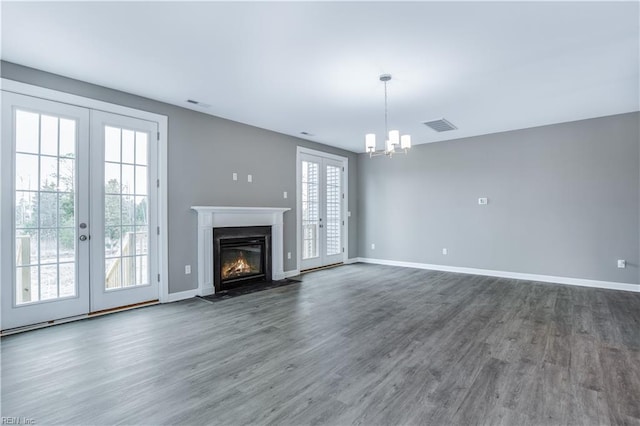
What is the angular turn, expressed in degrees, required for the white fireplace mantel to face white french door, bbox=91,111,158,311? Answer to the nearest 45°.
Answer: approximately 90° to its right

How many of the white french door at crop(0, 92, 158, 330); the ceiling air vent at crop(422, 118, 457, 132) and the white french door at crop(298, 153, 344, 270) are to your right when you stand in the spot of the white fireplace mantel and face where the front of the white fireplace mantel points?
1

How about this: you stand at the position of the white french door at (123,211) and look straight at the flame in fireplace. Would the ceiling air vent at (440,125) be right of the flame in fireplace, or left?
right

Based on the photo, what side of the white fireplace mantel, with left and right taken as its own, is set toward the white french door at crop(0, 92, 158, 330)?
right

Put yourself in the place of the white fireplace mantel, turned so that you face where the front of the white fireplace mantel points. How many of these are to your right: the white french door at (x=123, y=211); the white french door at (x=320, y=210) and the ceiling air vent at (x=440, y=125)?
1

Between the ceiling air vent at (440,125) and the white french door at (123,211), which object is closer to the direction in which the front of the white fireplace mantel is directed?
the ceiling air vent

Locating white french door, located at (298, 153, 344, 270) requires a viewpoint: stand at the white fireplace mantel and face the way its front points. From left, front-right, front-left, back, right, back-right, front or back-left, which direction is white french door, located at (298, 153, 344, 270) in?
left

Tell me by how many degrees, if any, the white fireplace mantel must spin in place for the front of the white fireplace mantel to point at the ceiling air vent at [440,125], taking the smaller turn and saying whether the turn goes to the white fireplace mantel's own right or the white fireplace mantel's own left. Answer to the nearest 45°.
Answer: approximately 45° to the white fireplace mantel's own left

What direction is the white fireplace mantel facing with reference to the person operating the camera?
facing the viewer and to the right of the viewer
